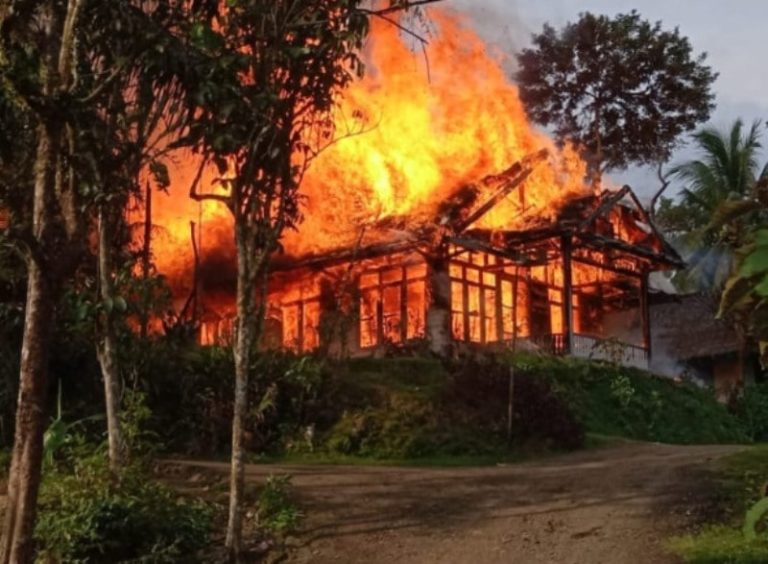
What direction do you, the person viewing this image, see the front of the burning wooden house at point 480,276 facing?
facing the viewer and to the right of the viewer

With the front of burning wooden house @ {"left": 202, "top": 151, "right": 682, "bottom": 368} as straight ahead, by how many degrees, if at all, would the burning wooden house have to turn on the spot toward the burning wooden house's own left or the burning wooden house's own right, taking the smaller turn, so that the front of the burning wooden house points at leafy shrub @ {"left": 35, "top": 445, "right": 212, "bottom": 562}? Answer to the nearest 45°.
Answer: approximately 45° to the burning wooden house's own right

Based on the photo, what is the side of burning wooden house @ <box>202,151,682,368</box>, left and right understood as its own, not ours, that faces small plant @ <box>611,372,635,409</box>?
front

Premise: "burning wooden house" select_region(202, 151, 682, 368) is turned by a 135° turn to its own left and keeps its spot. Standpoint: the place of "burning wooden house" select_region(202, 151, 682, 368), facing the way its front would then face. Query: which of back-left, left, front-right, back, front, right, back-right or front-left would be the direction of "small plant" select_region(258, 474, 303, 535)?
back

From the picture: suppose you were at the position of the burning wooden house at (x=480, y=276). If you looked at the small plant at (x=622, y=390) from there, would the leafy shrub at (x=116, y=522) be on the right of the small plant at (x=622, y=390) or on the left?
right
